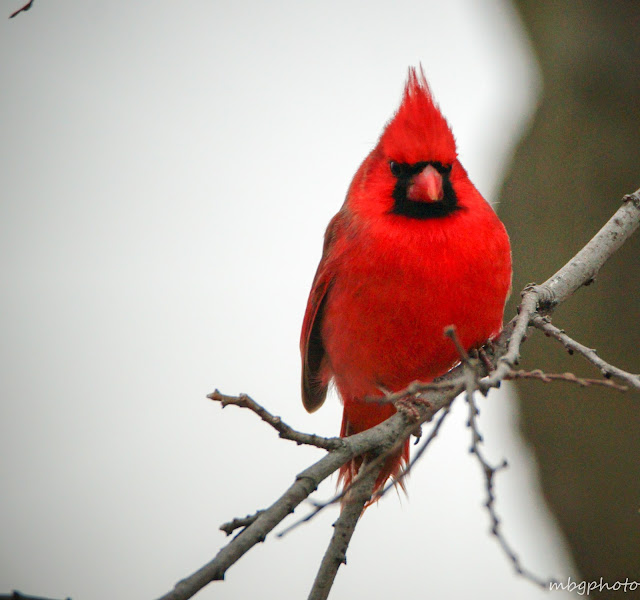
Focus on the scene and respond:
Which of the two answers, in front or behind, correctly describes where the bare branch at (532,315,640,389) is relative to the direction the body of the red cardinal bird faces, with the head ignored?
in front

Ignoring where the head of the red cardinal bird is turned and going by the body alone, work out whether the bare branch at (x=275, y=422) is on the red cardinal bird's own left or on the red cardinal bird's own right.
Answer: on the red cardinal bird's own right

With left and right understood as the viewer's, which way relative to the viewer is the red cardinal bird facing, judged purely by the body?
facing the viewer and to the right of the viewer
